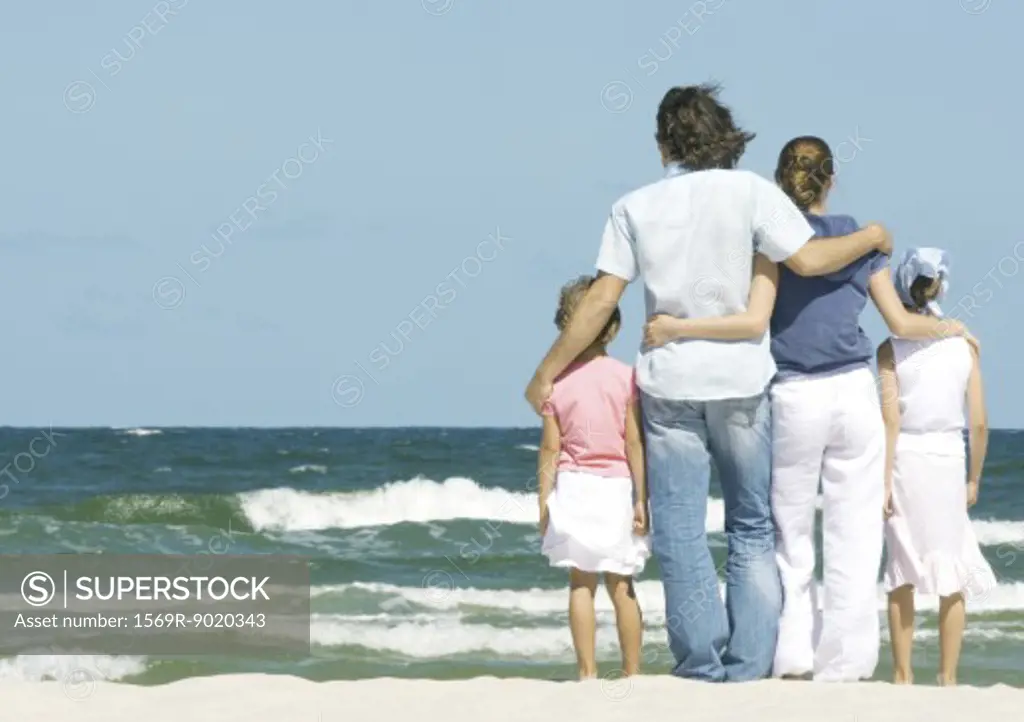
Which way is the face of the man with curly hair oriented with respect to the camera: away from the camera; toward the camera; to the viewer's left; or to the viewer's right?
away from the camera

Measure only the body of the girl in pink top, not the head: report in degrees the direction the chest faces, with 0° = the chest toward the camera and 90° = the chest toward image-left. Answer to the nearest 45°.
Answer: approximately 180°

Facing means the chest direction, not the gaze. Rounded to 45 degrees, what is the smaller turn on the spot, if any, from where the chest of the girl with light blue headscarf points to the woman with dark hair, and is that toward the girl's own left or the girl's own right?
approximately 135° to the girl's own left

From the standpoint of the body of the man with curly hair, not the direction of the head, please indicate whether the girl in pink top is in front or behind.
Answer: in front

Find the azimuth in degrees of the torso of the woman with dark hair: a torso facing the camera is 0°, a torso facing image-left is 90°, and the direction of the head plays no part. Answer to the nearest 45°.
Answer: approximately 180°

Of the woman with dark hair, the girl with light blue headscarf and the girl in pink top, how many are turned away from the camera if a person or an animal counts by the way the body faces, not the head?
3

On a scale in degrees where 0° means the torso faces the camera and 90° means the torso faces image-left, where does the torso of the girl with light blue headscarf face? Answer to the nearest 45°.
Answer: approximately 180°

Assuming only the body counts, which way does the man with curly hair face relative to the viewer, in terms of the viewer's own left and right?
facing away from the viewer
